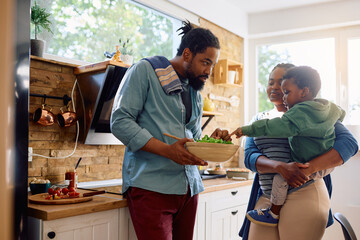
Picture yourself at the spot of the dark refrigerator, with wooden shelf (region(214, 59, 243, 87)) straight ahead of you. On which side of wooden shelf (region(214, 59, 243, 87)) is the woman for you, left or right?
right

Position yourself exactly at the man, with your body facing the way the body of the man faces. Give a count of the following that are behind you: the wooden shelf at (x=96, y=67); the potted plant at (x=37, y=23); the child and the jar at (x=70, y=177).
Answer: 3

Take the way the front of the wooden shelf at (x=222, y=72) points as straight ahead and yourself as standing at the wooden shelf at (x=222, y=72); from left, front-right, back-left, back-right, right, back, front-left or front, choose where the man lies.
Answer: front-right

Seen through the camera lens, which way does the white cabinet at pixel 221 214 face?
facing the viewer and to the right of the viewer

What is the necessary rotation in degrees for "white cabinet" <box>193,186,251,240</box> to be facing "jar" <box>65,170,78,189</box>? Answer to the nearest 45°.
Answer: approximately 90° to its right

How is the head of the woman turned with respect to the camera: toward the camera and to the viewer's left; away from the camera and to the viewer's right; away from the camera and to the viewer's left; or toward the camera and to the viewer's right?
toward the camera and to the viewer's left

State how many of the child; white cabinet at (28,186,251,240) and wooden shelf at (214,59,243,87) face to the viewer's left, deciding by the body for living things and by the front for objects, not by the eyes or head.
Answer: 1

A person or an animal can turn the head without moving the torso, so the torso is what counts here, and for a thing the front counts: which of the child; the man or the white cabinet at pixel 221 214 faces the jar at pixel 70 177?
the child

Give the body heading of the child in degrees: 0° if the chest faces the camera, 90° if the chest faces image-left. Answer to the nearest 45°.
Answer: approximately 90°

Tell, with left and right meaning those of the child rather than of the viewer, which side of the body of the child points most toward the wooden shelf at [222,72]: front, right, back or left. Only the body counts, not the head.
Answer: right

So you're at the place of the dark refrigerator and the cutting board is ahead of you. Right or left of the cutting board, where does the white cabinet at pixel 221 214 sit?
right

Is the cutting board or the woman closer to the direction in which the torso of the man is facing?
the woman
